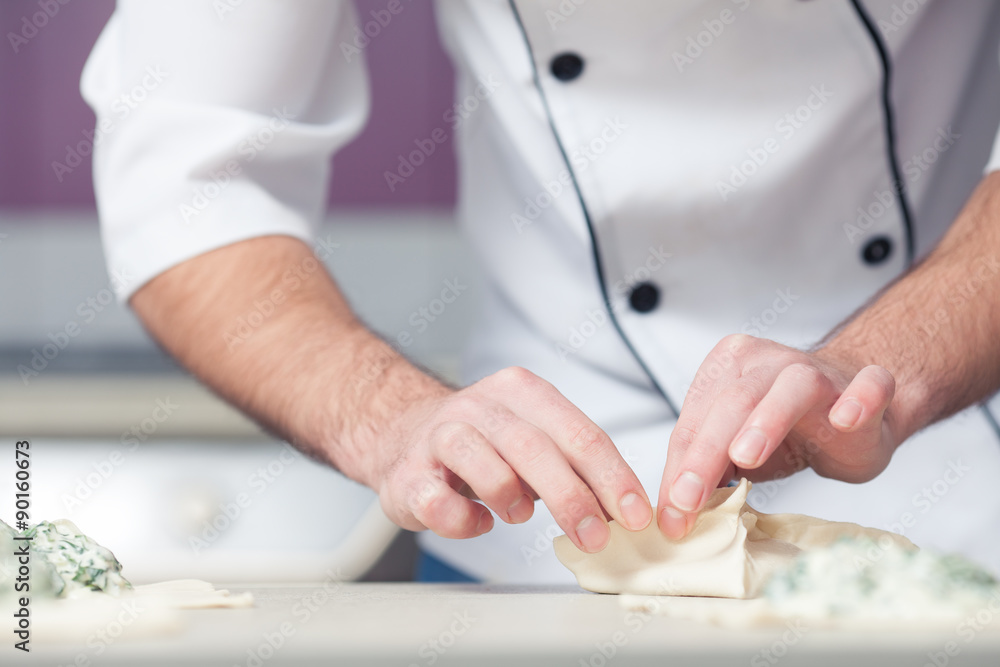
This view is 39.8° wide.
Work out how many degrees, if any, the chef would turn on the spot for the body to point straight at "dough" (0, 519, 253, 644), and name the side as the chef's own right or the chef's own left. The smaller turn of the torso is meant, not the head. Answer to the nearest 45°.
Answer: approximately 45° to the chef's own right

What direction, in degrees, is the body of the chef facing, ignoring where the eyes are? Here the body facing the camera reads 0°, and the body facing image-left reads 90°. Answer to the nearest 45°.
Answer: approximately 0°

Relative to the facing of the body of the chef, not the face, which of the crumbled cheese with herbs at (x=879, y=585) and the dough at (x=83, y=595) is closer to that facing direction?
the crumbled cheese with herbs

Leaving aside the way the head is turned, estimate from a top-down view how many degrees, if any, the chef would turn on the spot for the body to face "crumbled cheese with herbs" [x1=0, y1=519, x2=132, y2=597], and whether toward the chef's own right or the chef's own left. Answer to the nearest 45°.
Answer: approximately 45° to the chef's own right
